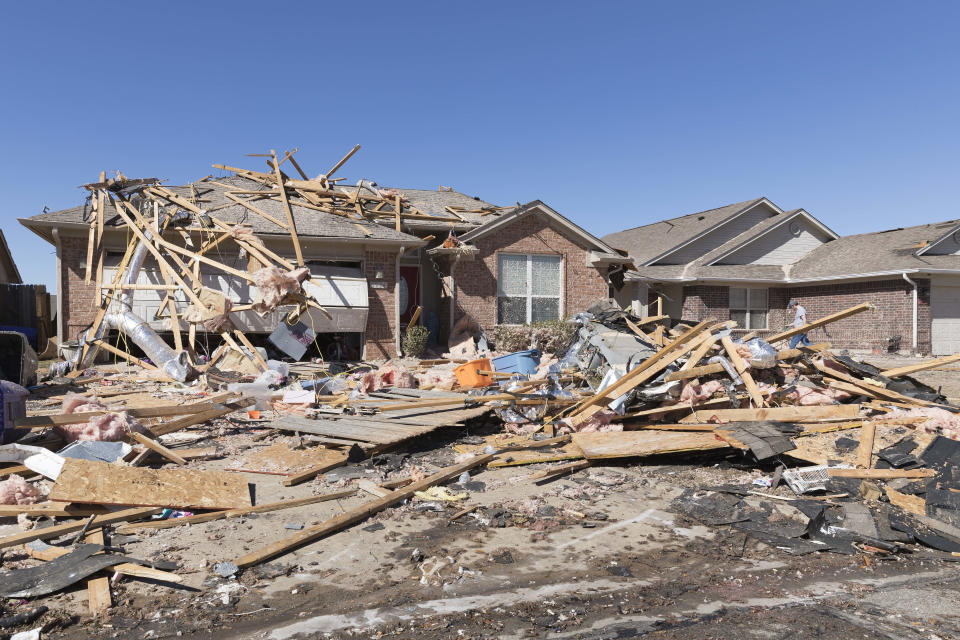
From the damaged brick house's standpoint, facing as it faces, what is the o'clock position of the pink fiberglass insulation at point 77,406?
The pink fiberglass insulation is roughly at 1 o'clock from the damaged brick house.

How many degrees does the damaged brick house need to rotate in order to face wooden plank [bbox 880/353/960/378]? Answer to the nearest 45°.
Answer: approximately 45° to its left

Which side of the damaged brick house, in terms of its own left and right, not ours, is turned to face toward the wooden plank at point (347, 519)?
front

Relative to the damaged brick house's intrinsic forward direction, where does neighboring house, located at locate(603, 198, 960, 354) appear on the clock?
The neighboring house is roughly at 9 o'clock from the damaged brick house.

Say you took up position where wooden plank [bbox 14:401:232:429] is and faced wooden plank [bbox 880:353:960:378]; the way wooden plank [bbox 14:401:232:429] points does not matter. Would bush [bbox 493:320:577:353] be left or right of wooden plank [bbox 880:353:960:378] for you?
left

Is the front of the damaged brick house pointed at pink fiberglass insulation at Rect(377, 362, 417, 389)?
yes

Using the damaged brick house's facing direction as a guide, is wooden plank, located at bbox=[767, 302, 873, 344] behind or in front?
in front

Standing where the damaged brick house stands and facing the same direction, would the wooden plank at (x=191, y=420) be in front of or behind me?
in front

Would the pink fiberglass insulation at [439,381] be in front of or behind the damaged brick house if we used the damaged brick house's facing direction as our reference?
in front

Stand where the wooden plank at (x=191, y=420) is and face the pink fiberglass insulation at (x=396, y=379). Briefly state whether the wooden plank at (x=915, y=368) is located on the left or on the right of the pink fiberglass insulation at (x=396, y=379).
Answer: right

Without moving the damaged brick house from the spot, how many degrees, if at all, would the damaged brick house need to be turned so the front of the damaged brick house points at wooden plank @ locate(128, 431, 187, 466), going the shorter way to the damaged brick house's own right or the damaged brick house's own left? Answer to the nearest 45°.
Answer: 0° — it already faces it

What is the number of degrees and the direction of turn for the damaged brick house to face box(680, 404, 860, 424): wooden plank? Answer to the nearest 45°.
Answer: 0° — it already faces it

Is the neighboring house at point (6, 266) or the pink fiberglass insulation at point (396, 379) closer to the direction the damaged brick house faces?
the pink fiberglass insulation

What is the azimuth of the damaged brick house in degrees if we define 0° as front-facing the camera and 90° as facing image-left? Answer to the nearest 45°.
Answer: approximately 0°

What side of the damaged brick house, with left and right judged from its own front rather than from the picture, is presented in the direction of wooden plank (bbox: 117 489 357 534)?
front
